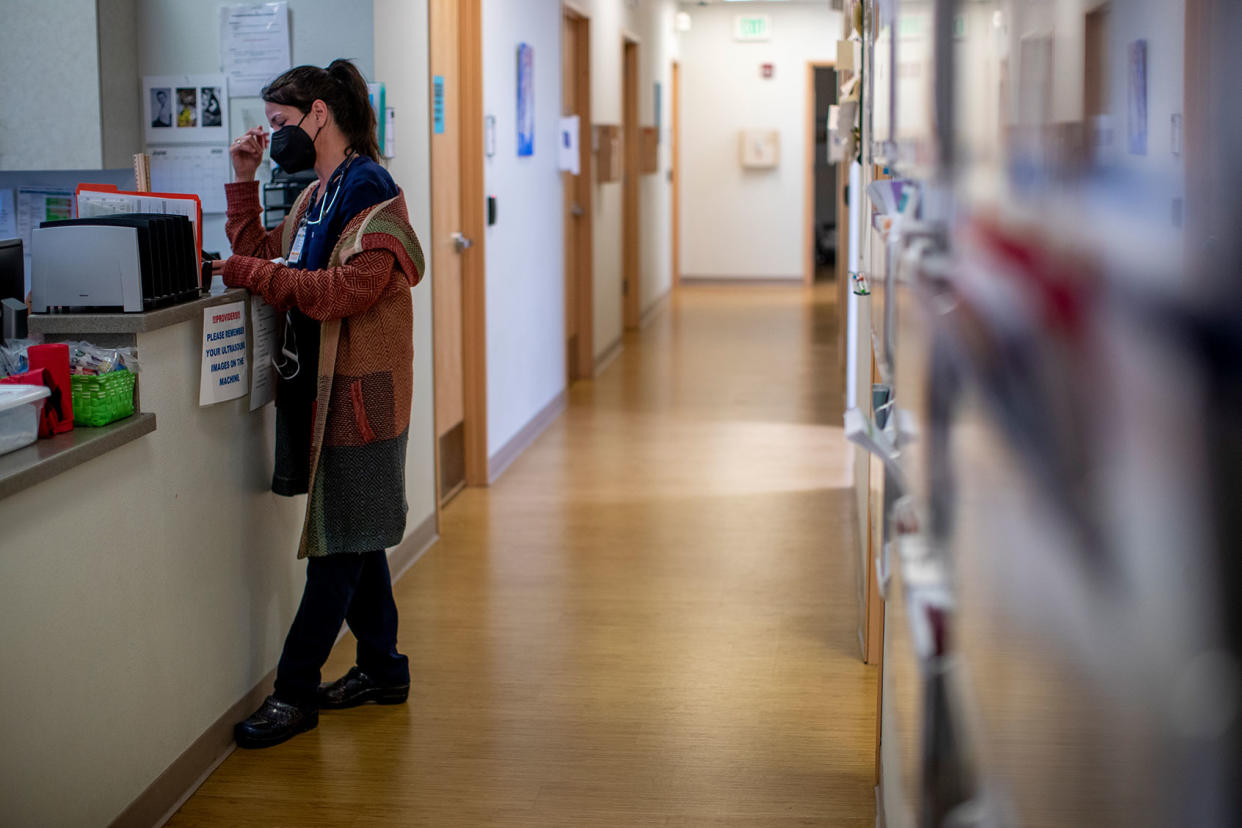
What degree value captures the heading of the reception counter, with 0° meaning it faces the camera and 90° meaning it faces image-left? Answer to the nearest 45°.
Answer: approximately 315°

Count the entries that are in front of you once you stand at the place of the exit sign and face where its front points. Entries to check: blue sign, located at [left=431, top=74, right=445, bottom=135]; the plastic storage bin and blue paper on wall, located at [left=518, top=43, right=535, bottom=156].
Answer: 3

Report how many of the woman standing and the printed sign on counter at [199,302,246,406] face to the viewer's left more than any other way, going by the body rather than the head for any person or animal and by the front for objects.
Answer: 1

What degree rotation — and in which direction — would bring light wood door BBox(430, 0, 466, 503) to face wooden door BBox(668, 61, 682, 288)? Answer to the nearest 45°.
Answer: approximately 90° to its left

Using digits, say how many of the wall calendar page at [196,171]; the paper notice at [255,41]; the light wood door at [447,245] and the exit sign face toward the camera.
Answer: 3

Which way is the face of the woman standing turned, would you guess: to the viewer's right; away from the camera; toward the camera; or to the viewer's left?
to the viewer's left

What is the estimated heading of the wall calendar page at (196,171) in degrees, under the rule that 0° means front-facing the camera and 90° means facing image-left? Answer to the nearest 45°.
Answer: approximately 0°

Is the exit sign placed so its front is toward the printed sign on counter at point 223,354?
yes

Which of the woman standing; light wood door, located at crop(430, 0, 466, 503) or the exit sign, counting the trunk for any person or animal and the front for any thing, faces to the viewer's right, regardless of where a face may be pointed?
the light wood door

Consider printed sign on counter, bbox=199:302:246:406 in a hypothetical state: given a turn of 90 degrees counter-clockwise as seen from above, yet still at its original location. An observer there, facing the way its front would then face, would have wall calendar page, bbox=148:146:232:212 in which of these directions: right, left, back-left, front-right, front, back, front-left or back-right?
front-left

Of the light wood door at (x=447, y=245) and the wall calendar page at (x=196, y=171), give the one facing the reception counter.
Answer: the wall calendar page

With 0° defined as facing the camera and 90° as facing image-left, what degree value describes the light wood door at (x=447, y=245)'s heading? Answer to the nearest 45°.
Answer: approximately 270°

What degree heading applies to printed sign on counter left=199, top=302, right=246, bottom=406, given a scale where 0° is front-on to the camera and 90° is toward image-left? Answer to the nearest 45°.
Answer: approximately 315°
